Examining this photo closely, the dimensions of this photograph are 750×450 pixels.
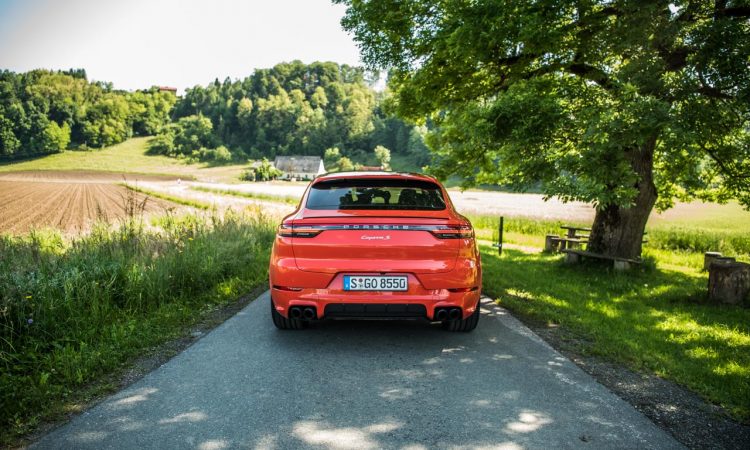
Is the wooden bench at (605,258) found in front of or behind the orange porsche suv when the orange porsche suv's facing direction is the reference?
in front

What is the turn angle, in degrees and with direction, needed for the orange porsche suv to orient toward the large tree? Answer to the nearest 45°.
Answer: approximately 45° to its right

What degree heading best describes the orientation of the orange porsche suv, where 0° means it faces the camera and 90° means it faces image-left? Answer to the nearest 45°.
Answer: approximately 180°
